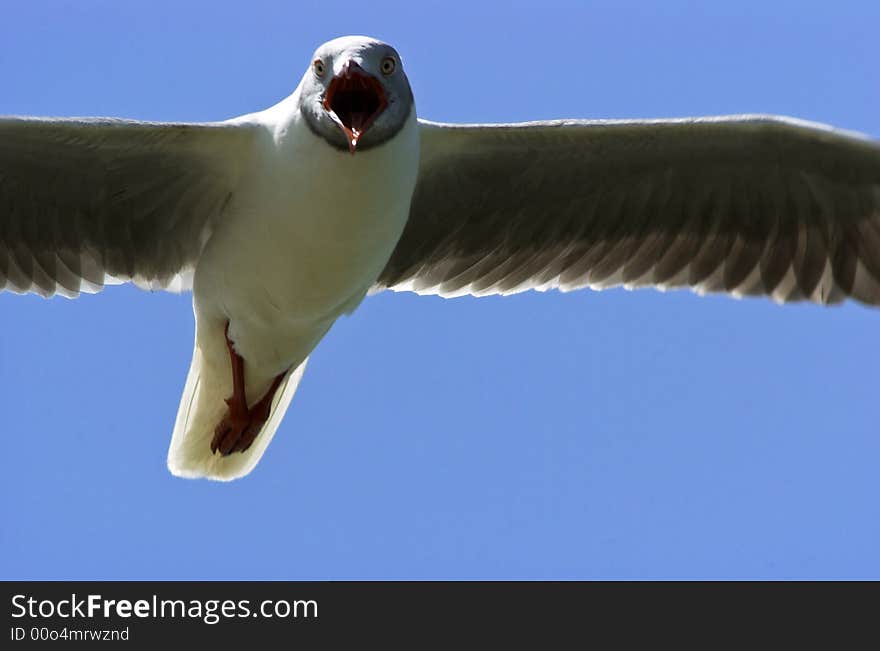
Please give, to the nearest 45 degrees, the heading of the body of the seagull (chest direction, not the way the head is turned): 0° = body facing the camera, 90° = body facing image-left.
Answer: approximately 0°
